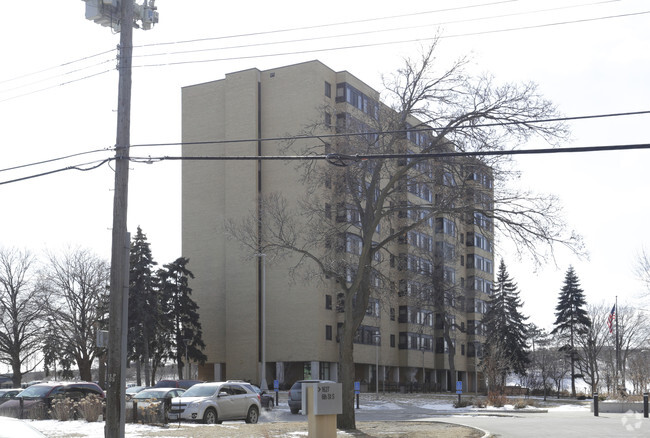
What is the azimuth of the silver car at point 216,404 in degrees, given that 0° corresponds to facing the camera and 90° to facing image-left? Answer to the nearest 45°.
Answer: approximately 45°

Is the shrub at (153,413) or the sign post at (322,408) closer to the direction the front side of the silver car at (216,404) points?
the shrub
